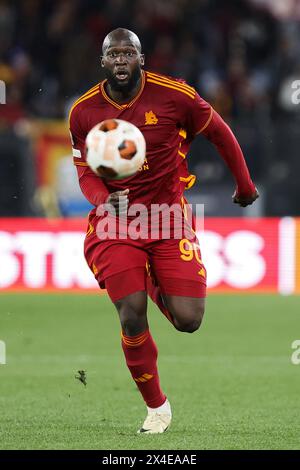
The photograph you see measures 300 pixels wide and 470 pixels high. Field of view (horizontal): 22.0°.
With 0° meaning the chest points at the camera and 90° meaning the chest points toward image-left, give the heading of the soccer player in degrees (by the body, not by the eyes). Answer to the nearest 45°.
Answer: approximately 0°

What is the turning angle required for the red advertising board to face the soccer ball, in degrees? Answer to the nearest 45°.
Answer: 0° — it already faces it

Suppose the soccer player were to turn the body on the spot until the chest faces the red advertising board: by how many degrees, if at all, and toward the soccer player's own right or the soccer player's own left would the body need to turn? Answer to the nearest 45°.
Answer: approximately 180°

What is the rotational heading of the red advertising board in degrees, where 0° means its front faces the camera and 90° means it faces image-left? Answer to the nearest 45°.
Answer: approximately 0°

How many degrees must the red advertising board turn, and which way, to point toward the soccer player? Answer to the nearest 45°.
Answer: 0° — it already faces them

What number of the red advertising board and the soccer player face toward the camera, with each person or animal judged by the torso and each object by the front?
2
